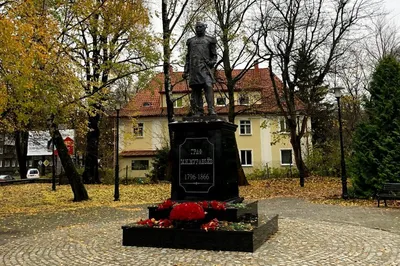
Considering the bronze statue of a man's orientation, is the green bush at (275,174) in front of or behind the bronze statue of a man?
behind

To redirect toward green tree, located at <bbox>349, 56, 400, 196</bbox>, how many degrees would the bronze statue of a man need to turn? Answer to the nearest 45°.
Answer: approximately 135° to its left

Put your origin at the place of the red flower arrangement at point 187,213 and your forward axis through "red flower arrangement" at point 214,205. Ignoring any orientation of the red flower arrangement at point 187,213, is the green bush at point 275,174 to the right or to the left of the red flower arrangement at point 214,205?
left

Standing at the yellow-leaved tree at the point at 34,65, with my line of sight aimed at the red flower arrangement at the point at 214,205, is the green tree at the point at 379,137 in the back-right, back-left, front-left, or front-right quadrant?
front-left

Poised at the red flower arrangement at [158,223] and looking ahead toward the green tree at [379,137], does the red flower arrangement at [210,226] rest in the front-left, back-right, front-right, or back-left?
front-right

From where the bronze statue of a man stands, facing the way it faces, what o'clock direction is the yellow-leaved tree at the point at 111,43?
The yellow-leaved tree is roughly at 5 o'clock from the bronze statue of a man.

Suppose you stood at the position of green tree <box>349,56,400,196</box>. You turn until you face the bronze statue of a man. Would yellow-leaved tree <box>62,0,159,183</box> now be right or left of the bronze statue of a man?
right

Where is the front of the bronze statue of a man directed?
toward the camera
